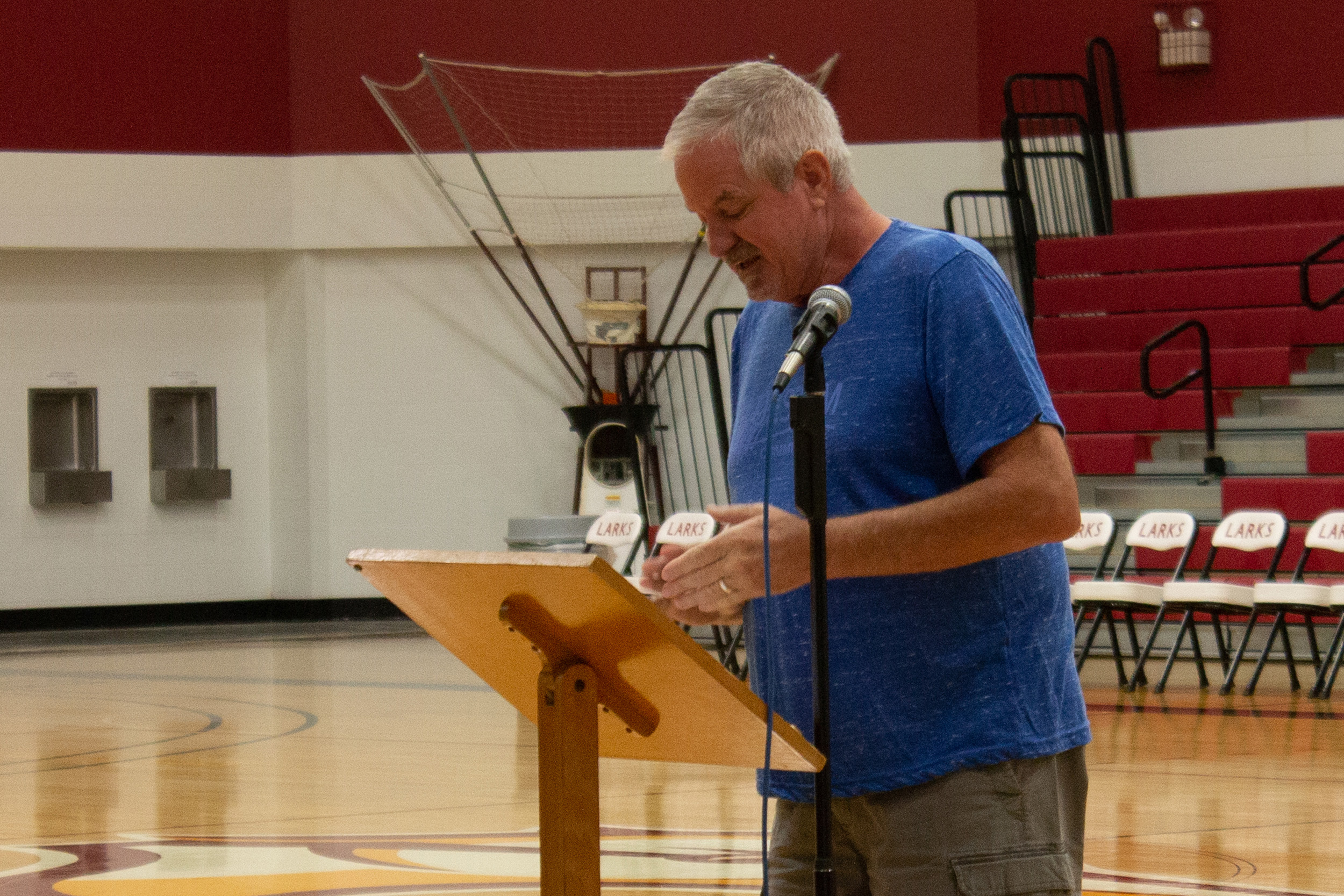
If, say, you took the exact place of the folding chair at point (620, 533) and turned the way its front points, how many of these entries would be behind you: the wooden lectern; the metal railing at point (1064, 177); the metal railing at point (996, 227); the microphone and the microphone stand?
2

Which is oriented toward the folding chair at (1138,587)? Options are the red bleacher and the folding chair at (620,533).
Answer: the red bleacher

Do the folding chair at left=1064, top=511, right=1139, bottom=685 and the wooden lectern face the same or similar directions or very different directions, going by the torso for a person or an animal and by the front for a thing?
very different directions

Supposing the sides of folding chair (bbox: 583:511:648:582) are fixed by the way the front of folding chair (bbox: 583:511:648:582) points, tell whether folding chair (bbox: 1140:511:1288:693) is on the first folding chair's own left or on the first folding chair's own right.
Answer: on the first folding chair's own left

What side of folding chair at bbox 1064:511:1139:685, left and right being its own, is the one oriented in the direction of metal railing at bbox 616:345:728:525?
right

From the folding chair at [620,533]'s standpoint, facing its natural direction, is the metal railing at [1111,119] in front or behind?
behind

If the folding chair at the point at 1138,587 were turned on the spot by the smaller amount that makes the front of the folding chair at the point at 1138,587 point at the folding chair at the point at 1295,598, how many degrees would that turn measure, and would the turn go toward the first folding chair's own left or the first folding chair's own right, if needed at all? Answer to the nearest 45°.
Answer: approximately 90° to the first folding chair's own left

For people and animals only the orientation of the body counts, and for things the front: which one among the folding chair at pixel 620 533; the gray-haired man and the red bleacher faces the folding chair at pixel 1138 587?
the red bleacher

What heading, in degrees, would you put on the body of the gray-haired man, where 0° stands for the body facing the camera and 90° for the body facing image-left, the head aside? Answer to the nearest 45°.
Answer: approximately 45°

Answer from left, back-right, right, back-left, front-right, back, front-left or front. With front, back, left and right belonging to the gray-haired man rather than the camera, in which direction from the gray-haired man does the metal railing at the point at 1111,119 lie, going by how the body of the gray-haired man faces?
back-right

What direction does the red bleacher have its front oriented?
toward the camera

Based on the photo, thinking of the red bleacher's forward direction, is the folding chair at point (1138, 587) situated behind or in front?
in front

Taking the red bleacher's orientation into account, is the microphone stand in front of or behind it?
in front

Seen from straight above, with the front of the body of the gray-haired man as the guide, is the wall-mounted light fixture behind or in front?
behind

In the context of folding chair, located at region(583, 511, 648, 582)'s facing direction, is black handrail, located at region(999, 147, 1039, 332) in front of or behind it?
behind

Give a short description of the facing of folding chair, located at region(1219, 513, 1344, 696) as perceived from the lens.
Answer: facing the viewer and to the left of the viewer

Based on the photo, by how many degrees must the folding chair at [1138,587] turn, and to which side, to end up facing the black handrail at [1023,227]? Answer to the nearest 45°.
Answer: approximately 135° to its right

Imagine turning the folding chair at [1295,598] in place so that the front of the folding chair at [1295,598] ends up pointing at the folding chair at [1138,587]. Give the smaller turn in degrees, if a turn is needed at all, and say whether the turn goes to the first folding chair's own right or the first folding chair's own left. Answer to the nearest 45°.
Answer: approximately 90° to the first folding chair's own right
